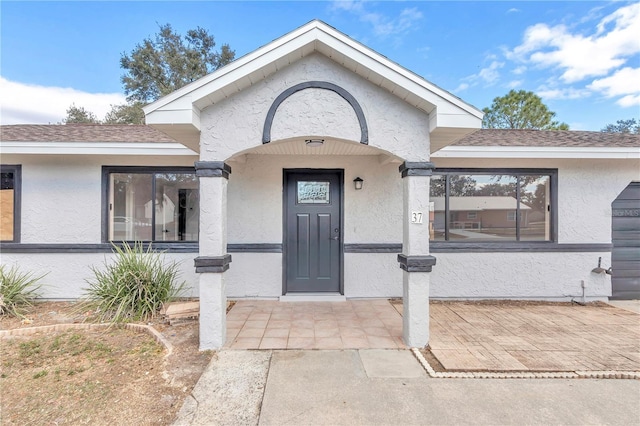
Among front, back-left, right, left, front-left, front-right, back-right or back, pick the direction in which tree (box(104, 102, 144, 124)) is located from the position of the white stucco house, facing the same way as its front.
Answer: back-right

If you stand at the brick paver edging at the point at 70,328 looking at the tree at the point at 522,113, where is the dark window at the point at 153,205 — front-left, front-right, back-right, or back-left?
front-left

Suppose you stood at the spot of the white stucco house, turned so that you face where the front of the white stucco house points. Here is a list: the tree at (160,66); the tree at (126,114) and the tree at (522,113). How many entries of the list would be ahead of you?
0

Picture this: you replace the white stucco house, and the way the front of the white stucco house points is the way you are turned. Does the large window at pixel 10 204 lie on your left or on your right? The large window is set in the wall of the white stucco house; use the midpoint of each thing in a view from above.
on your right

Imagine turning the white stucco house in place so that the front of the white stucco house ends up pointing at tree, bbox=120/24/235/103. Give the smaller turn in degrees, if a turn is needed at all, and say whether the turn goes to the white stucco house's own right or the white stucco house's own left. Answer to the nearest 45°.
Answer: approximately 135° to the white stucco house's own right

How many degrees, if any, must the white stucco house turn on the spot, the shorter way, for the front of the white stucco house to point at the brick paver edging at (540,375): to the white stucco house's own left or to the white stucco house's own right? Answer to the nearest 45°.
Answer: approximately 45° to the white stucco house's own left

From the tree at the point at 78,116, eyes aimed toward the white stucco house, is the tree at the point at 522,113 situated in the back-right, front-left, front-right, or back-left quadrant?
front-left

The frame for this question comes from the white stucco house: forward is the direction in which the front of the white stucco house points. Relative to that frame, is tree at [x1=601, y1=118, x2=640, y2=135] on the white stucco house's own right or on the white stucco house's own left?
on the white stucco house's own left

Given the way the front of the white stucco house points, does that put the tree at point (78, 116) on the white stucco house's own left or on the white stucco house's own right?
on the white stucco house's own right

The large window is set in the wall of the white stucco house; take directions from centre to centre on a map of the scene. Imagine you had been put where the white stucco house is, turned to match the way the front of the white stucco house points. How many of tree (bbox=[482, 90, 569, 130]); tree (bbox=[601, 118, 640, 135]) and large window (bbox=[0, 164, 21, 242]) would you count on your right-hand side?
1

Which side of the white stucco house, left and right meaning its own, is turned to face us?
front

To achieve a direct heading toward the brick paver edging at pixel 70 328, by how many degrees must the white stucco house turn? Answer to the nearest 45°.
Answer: approximately 90° to its right
